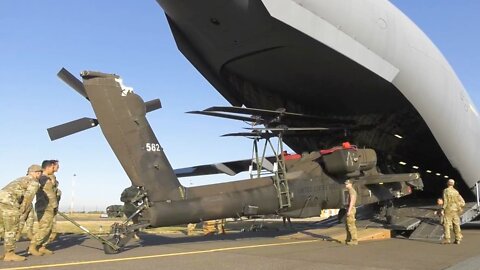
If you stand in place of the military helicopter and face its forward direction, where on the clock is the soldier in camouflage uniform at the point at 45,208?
The soldier in camouflage uniform is roughly at 7 o'clock from the military helicopter.

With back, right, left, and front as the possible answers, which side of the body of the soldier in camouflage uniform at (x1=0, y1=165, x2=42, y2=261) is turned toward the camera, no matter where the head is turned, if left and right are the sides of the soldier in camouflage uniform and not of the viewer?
right

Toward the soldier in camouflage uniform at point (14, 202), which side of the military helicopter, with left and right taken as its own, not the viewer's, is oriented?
back

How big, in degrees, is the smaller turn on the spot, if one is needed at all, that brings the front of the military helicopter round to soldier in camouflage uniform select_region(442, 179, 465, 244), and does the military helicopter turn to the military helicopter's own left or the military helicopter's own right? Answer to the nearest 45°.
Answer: approximately 45° to the military helicopter's own right

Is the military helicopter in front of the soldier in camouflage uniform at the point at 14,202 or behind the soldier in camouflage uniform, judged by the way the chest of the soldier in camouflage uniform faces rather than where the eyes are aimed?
in front

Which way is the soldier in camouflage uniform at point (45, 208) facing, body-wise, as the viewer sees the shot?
to the viewer's right
